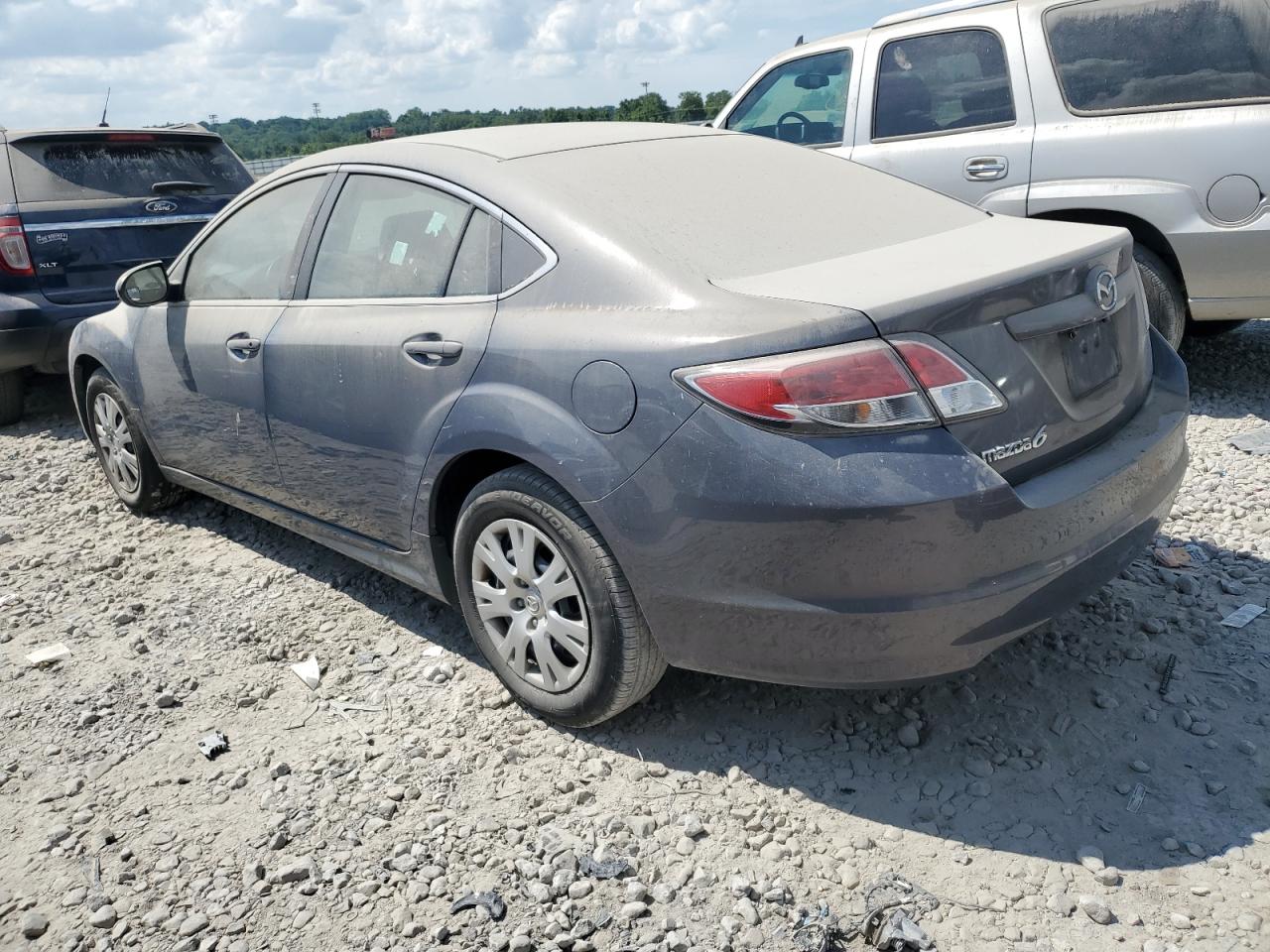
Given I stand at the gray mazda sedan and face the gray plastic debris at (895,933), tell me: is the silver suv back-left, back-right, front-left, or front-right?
back-left

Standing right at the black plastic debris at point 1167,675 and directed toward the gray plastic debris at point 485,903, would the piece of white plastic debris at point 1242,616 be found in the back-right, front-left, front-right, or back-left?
back-right

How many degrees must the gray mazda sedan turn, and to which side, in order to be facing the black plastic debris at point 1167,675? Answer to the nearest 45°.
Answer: approximately 135° to its right

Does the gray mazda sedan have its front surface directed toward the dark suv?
yes

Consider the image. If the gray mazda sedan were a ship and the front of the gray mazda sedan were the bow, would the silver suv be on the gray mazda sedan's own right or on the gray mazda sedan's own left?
on the gray mazda sedan's own right

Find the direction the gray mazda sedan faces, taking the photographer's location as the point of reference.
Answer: facing away from the viewer and to the left of the viewer
